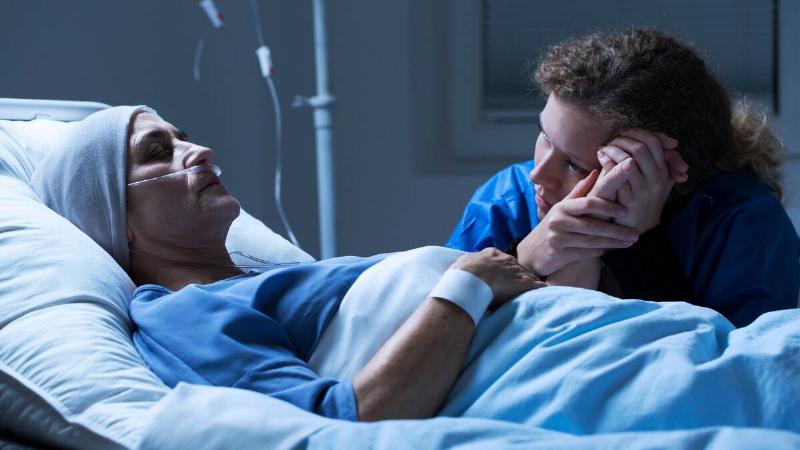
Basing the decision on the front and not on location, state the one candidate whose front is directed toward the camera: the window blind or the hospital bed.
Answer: the window blind

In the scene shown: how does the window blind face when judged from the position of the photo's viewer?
facing the viewer

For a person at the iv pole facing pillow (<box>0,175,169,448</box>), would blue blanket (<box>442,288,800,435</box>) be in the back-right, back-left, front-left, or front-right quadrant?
front-left

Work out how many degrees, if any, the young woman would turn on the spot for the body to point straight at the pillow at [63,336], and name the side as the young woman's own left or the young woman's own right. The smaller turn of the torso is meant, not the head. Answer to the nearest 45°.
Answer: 0° — they already face it

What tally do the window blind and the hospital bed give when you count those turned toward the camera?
1

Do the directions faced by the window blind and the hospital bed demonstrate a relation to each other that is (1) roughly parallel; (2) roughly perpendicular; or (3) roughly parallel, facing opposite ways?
roughly perpendicular

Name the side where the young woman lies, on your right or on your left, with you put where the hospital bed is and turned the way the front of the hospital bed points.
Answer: on your left

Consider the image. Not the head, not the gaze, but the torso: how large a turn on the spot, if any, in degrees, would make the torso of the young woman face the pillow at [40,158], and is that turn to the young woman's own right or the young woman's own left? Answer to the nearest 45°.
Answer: approximately 45° to the young woman's own right

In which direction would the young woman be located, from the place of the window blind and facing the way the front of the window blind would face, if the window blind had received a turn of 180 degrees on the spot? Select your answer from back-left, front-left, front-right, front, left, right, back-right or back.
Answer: back

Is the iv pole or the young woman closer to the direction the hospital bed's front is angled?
the young woman

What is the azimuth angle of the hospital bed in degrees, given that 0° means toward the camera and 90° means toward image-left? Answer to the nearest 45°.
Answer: approximately 270°

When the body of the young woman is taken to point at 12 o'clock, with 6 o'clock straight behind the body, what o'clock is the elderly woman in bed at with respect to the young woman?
The elderly woman in bed is roughly at 12 o'clock from the young woman.

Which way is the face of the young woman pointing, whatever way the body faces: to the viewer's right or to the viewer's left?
to the viewer's left

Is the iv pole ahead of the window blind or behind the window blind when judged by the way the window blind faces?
ahead

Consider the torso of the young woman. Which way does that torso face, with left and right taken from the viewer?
facing the viewer and to the left of the viewer
